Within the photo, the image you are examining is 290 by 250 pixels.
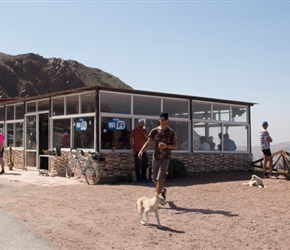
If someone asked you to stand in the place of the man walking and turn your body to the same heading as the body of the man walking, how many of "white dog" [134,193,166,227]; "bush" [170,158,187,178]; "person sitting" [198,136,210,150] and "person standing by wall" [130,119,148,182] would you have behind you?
3

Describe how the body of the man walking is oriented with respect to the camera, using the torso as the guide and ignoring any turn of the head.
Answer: toward the camera

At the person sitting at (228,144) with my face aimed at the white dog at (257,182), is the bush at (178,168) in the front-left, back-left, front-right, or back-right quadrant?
front-right

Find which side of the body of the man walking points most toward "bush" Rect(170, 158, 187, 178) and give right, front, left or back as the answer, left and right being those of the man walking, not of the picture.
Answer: back

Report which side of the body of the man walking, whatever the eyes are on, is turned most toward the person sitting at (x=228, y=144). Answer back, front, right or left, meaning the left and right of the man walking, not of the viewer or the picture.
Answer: back

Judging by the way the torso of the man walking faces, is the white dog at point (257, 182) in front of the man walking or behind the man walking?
behind

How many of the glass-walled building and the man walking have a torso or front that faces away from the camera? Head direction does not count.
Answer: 0

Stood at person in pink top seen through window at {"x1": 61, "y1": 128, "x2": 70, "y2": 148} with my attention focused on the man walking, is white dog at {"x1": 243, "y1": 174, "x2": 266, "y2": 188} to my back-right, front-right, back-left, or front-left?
front-left

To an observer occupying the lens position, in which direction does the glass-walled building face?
facing the viewer and to the left of the viewer

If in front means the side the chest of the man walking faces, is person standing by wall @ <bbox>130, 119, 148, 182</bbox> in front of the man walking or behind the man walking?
behind

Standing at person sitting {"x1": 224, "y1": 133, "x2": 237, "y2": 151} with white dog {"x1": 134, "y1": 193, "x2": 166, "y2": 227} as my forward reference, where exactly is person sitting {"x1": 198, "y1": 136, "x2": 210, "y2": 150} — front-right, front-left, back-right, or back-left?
front-right

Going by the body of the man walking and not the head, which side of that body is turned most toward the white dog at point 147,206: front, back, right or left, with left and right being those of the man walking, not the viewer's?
front

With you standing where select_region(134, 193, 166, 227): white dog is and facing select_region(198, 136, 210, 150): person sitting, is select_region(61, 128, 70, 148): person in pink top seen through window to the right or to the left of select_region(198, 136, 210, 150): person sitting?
left

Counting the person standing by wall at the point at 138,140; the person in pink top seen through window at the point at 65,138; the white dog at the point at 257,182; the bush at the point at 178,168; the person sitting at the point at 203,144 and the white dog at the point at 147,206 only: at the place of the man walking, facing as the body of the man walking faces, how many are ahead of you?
1

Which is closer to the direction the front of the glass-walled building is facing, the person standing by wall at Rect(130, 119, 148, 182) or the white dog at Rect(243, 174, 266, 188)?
the person standing by wall
